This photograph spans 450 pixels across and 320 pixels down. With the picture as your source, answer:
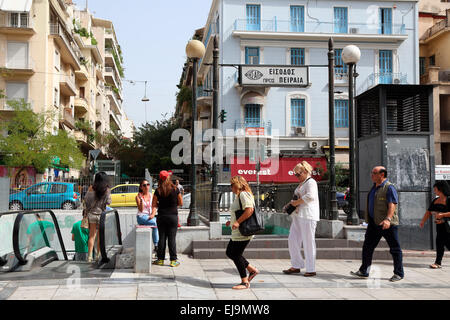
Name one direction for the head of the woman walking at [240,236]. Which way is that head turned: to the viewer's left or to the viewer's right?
to the viewer's left

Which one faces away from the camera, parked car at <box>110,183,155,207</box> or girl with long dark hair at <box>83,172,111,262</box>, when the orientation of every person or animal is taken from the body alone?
the girl with long dark hair

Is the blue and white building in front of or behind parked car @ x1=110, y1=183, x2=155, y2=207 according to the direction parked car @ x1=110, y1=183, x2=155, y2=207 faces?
behind

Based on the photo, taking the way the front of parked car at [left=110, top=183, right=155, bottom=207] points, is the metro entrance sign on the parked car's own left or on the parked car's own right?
on the parked car's own left

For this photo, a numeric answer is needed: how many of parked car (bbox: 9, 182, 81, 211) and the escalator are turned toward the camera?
1

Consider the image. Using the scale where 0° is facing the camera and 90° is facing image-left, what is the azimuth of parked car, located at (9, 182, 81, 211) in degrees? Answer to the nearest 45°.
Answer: approximately 90°

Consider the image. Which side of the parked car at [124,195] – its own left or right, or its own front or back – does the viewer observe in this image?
left

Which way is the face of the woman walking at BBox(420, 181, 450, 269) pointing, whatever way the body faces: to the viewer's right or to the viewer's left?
to the viewer's left

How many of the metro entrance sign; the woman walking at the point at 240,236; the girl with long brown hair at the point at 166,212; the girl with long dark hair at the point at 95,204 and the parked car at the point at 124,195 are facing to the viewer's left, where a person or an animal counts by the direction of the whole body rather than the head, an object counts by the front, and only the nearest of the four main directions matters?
2

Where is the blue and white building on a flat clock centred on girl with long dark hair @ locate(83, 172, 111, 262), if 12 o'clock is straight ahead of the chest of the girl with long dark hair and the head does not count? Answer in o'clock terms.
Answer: The blue and white building is roughly at 1 o'clock from the girl with long dark hair.

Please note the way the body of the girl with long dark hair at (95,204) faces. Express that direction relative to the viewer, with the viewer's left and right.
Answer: facing away from the viewer

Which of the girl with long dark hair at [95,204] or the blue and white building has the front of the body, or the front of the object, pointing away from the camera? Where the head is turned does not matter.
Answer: the girl with long dark hair

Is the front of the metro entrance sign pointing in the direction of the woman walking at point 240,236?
yes
